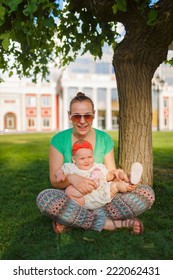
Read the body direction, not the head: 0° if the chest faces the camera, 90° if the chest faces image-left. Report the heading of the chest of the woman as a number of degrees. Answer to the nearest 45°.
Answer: approximately 0°

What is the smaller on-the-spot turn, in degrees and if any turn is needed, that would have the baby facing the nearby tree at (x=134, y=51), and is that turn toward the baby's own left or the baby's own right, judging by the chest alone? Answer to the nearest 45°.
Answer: approximately 180°

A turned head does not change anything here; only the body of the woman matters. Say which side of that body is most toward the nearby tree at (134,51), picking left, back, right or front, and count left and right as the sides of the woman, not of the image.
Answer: back

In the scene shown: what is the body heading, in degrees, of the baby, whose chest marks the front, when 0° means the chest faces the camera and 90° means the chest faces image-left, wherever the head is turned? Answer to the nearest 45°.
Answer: approximately 0°
